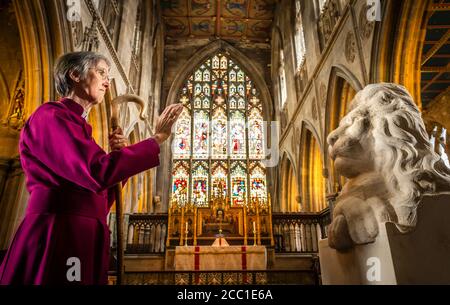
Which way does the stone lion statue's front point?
to the viewer's left

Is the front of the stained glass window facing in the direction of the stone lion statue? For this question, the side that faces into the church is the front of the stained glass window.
yes

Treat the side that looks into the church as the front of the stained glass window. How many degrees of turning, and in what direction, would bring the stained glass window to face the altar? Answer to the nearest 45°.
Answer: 0° — it already faces it

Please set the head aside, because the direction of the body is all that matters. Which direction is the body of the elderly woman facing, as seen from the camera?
to the viewer's right

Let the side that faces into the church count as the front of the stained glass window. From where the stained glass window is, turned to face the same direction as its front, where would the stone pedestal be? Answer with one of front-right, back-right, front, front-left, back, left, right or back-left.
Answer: front

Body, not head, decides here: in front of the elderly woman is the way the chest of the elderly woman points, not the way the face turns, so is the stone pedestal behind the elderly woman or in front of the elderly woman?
in front

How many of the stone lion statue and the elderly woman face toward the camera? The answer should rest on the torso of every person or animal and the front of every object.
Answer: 0

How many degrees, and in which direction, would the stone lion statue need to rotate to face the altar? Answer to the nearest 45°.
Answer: approximately 45° to its right

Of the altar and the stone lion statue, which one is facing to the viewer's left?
the stone lion statue

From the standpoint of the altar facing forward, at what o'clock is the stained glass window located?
The stained glass window is roughly at 6 o'clock from the altar.

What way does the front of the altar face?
toward the camera

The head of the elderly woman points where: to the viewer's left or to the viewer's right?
to the viewer's right

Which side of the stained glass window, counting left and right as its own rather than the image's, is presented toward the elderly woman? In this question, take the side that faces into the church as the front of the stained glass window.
front

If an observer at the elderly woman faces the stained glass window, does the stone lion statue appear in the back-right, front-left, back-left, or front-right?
front-right

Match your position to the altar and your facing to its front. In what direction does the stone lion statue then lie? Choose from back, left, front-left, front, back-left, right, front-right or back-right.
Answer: front

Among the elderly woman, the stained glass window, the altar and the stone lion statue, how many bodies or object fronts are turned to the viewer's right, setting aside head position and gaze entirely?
1
